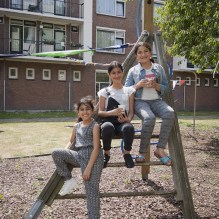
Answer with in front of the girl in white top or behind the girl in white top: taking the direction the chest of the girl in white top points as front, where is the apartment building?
behind

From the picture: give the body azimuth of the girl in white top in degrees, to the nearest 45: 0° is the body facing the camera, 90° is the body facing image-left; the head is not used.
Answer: approximately 0°
